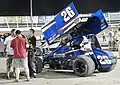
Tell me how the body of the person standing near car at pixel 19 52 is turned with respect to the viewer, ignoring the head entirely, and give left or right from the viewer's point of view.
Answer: facing away from the viewer

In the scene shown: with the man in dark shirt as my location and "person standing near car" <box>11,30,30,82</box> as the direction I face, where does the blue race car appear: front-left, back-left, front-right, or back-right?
back-left

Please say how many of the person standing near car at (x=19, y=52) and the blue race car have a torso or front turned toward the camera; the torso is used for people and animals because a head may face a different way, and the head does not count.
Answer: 0
